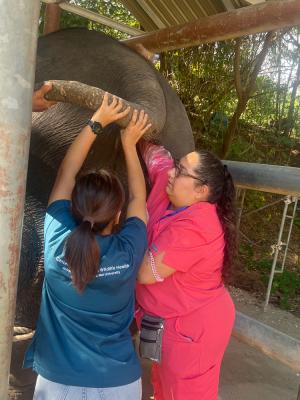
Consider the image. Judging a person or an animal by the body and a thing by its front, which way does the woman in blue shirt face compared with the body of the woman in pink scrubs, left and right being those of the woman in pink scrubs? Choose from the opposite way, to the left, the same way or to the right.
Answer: to the right

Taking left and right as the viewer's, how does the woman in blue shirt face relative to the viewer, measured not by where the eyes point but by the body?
facing away from the viewer

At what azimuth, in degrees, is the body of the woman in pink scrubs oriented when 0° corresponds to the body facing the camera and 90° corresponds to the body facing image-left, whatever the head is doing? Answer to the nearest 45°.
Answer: approximately 90°

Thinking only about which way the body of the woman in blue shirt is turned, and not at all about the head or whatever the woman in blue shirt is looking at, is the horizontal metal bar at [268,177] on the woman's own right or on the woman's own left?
on the woman's own right

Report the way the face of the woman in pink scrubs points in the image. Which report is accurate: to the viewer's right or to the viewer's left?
to the viewer's left

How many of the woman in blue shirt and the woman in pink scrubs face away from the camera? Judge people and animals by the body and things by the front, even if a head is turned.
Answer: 1

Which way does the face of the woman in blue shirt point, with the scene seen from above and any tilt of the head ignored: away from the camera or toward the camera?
away from the camera
